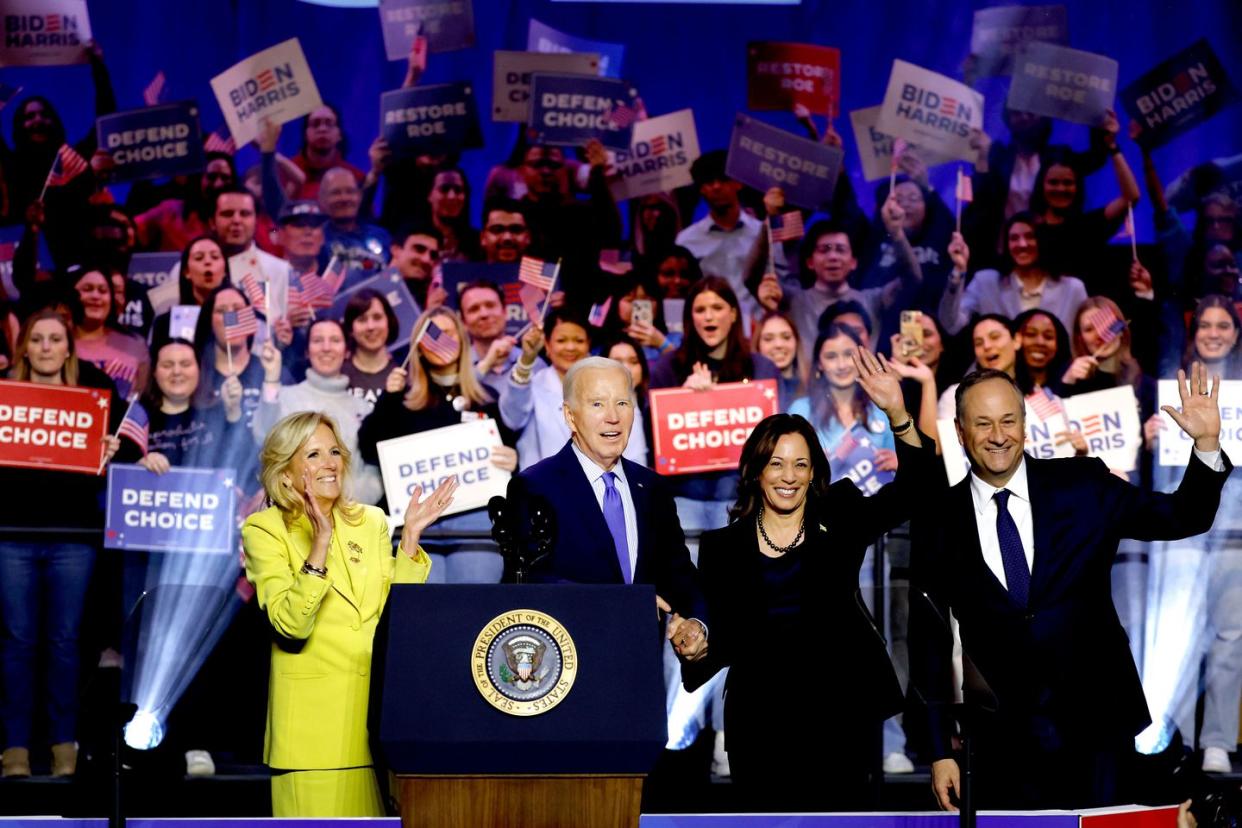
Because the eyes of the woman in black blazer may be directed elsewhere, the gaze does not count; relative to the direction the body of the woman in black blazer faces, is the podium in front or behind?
in front

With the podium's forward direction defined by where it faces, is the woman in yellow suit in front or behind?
behind

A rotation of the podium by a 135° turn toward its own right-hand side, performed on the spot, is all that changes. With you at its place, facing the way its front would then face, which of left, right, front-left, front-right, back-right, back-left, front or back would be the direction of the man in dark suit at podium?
front-right

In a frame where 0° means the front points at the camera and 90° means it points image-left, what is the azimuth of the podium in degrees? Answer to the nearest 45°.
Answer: approximately 0°

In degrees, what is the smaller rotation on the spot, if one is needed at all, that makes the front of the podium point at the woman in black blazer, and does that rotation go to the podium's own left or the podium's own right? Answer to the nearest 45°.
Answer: approximately 135° to the podium's own left

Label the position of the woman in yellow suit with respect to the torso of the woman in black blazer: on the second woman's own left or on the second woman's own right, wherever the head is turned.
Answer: on the second woman's own right

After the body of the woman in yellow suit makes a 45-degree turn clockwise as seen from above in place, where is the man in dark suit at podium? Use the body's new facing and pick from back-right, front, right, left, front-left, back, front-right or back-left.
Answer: left

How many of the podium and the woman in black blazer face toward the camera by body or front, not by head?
2

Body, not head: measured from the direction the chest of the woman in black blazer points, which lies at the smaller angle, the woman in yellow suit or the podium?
the podium

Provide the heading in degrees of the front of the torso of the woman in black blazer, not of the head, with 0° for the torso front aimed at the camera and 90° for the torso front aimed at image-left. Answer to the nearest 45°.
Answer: approximately 0°
